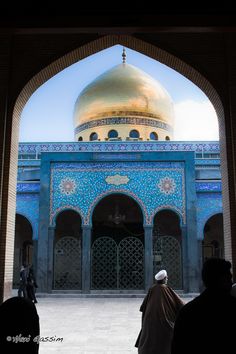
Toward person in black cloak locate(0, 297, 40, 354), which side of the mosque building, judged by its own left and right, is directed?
front

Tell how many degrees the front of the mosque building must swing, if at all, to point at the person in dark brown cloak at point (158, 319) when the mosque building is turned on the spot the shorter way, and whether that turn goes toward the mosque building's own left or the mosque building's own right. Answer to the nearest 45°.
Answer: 0° — it already faces them

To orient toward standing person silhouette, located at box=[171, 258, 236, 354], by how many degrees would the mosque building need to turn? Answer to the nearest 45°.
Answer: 0° — it already faces them

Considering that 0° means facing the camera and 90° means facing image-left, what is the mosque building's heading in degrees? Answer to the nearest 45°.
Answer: approximately 0°

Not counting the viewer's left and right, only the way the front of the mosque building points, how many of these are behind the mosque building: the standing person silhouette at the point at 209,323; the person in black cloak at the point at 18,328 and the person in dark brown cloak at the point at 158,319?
0
